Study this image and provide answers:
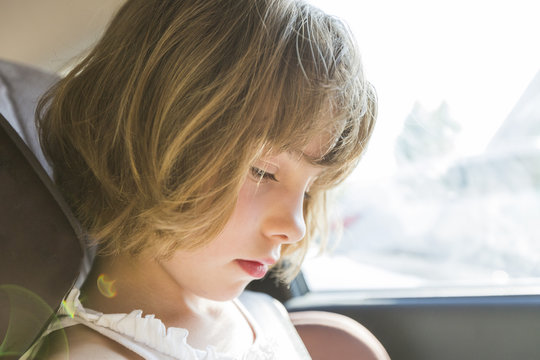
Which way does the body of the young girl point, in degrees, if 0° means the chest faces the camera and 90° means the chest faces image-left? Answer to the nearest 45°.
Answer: approximately 315°

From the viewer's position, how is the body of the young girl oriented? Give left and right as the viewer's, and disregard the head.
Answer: facing the viewer and to the right of the viewer
